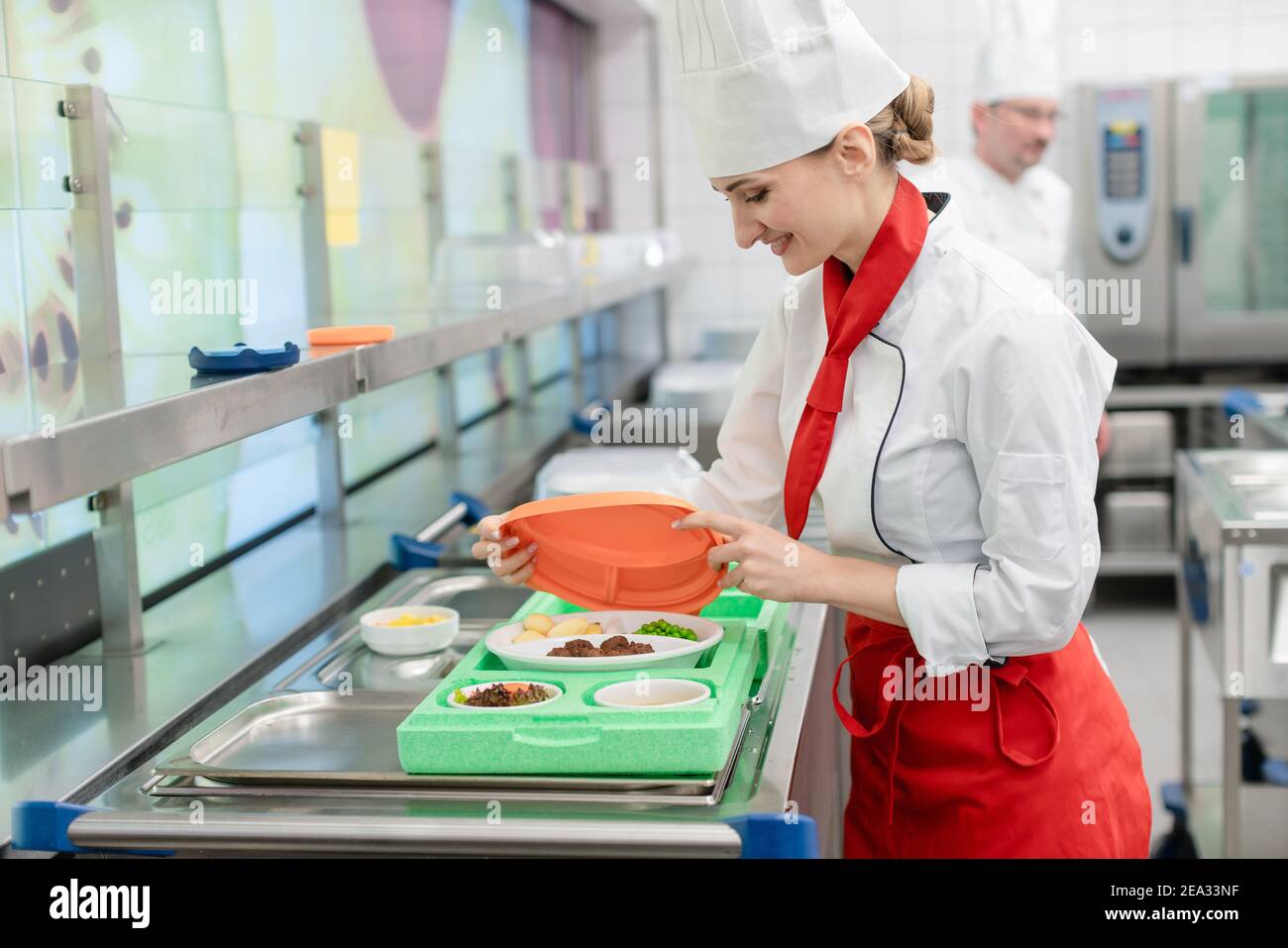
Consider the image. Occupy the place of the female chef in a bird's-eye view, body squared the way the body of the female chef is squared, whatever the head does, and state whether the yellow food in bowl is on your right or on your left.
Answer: on your right

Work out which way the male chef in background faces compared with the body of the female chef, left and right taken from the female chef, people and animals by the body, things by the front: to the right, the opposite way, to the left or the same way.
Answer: to the left

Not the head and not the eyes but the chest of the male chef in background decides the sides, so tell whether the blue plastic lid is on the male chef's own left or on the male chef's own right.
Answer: on the male chef's own right

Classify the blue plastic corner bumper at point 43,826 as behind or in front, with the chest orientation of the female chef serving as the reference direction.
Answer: in front

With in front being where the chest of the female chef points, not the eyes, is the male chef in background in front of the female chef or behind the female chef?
behind

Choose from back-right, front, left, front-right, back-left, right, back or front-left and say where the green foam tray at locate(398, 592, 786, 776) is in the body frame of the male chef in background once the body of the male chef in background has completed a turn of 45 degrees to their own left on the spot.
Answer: right

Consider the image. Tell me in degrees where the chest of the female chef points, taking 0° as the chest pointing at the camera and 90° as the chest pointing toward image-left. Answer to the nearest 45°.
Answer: approximately 45°

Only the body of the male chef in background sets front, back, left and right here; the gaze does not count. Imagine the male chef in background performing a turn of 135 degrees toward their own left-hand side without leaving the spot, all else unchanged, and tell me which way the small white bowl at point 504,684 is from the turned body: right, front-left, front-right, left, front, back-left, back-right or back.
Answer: back

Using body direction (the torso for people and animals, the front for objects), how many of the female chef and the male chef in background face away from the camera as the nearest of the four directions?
0
